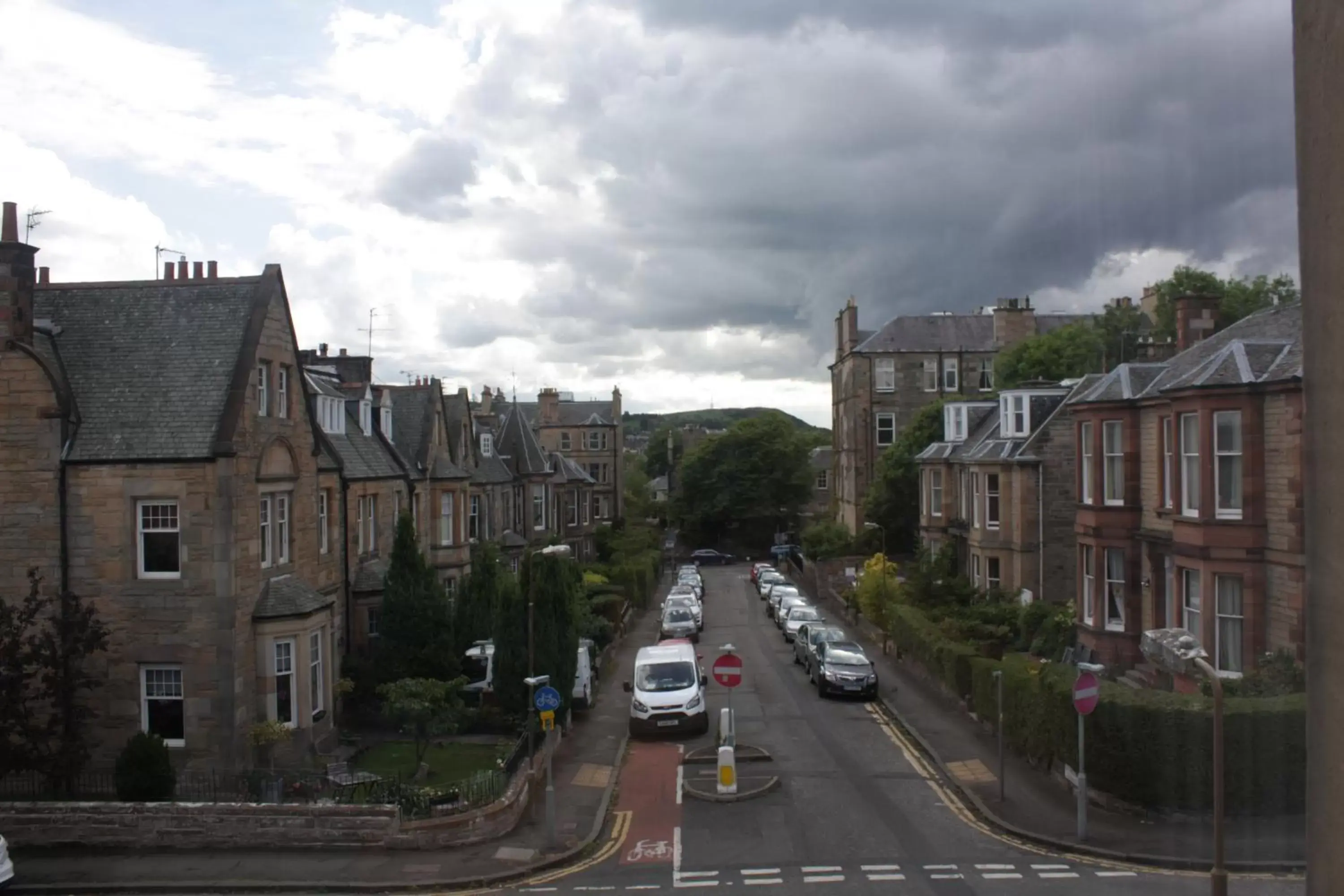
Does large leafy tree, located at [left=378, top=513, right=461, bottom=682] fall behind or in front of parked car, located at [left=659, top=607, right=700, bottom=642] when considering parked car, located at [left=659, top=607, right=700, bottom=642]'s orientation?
in front

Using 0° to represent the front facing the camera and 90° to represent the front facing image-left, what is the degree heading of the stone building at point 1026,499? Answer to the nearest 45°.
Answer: approximately 45°

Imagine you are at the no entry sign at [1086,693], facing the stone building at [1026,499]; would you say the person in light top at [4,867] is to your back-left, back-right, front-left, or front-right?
back-left

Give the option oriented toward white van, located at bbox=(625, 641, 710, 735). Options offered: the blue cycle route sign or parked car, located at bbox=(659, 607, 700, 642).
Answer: the parked car

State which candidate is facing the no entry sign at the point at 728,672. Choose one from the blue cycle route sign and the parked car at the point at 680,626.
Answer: the parked car

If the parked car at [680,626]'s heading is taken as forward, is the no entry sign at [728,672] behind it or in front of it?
in front

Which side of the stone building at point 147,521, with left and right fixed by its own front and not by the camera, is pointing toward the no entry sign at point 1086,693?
front

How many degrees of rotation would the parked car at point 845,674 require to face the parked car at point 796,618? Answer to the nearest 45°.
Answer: approximately 180°

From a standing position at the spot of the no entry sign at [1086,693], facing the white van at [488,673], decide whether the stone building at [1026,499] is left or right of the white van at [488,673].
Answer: right

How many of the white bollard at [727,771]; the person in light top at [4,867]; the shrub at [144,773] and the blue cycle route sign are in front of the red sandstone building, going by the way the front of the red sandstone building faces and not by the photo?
4

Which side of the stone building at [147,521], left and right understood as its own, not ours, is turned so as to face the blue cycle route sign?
front

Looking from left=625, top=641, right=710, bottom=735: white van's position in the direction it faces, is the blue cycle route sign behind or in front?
in front

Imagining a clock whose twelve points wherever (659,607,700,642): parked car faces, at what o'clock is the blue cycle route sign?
The blue cycle route sign is roughly at 12 o'clock from the parked car.
